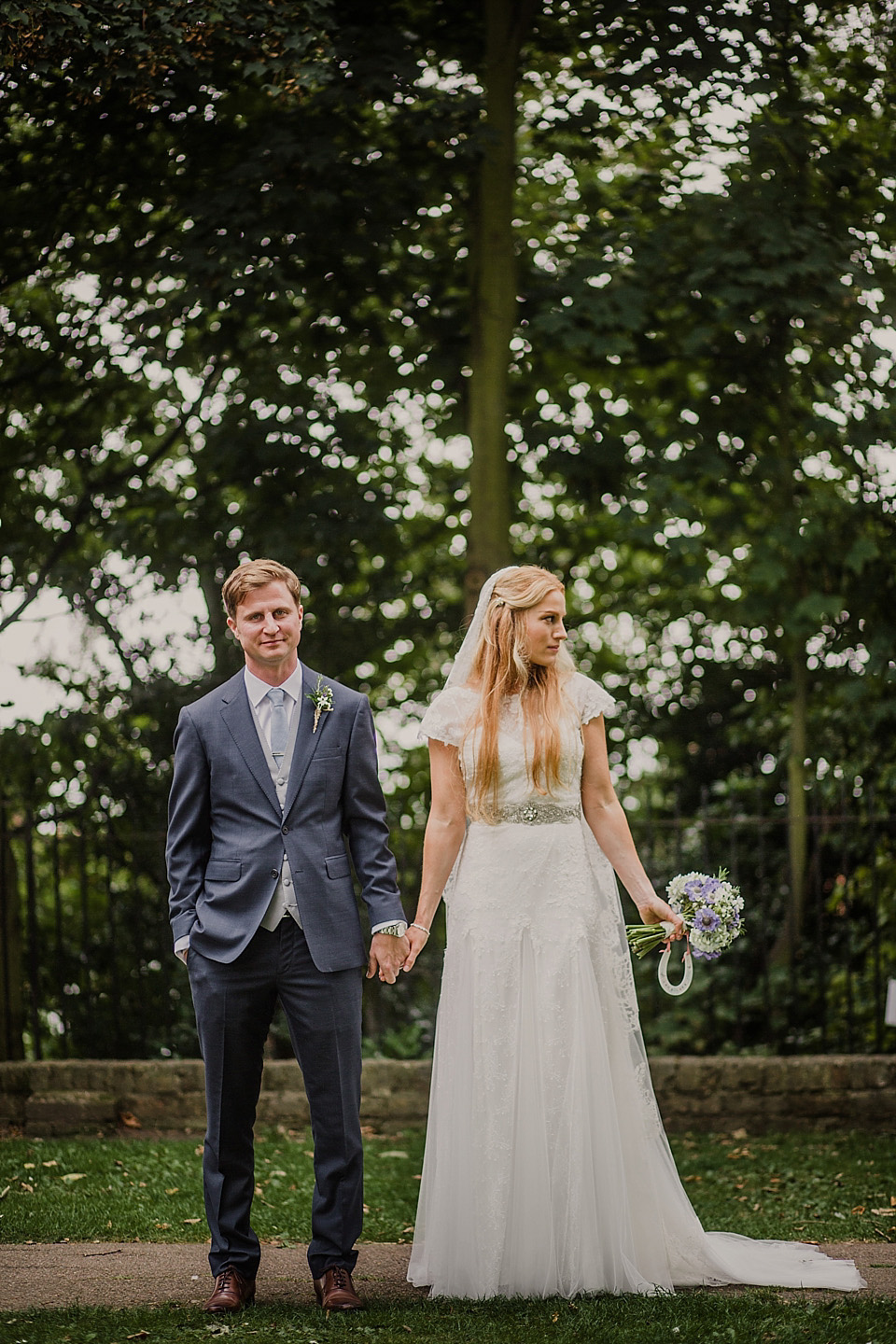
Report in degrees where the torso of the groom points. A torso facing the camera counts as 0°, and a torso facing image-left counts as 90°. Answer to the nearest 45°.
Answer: approximately 0°

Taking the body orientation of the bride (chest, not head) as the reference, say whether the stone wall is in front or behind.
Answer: behind

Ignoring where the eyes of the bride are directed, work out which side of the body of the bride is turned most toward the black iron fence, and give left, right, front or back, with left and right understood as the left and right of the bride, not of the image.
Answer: back

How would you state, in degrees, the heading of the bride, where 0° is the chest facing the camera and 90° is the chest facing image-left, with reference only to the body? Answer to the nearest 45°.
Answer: approximately 0°

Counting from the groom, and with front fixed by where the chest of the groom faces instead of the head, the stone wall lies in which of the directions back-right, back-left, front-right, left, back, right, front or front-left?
back

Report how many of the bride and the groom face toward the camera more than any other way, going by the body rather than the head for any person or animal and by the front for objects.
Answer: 2

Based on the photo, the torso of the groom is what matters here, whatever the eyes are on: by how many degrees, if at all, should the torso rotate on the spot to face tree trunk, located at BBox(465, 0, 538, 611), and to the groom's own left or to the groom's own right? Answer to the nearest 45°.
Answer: approximately 180°

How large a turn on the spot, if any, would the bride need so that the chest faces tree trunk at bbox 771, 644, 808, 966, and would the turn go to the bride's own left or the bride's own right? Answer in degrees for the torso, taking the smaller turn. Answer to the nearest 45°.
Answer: approximately 180°

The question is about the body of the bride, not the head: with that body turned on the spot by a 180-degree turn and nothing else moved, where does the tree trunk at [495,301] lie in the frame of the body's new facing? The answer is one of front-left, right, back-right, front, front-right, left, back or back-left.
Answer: front
